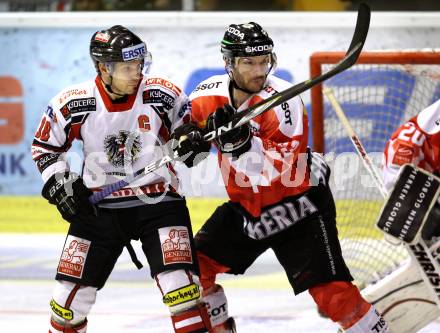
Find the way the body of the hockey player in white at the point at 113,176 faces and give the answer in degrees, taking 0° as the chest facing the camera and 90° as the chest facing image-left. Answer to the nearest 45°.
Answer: approximately 0°

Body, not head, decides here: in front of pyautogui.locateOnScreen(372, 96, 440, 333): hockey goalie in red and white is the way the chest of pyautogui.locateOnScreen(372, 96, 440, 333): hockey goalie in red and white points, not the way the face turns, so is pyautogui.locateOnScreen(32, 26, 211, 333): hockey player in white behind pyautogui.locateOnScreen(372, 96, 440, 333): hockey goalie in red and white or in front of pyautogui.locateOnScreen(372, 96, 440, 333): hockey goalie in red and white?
in front

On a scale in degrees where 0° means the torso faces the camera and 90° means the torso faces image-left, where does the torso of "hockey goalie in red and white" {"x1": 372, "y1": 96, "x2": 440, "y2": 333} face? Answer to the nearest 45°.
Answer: approximately 45°

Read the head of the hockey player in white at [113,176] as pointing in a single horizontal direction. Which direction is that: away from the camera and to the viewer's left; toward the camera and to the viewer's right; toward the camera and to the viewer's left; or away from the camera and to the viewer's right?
toward the camera and to the viewer's right

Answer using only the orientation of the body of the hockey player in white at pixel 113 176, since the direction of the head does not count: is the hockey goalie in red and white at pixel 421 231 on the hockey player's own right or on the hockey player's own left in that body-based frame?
on the hockey player's own left

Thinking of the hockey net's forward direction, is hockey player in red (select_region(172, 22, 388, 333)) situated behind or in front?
in front

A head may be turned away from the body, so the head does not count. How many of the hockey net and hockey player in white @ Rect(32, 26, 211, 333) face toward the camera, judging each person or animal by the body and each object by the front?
2

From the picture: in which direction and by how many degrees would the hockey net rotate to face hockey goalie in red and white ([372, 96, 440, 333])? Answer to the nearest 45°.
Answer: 0° — it already faces them

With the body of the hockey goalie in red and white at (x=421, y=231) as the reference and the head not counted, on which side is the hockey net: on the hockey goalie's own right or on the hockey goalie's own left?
on the hockey goalie's own right
